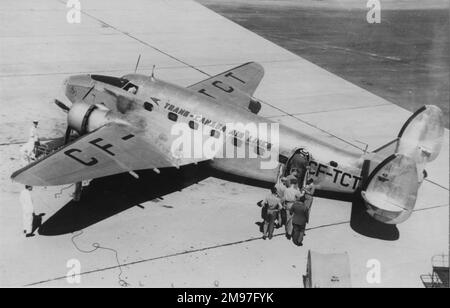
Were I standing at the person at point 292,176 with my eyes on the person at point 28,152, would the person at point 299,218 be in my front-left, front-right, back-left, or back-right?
back-left

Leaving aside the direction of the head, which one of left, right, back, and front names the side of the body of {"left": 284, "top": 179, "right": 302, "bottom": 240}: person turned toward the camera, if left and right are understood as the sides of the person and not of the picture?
back
